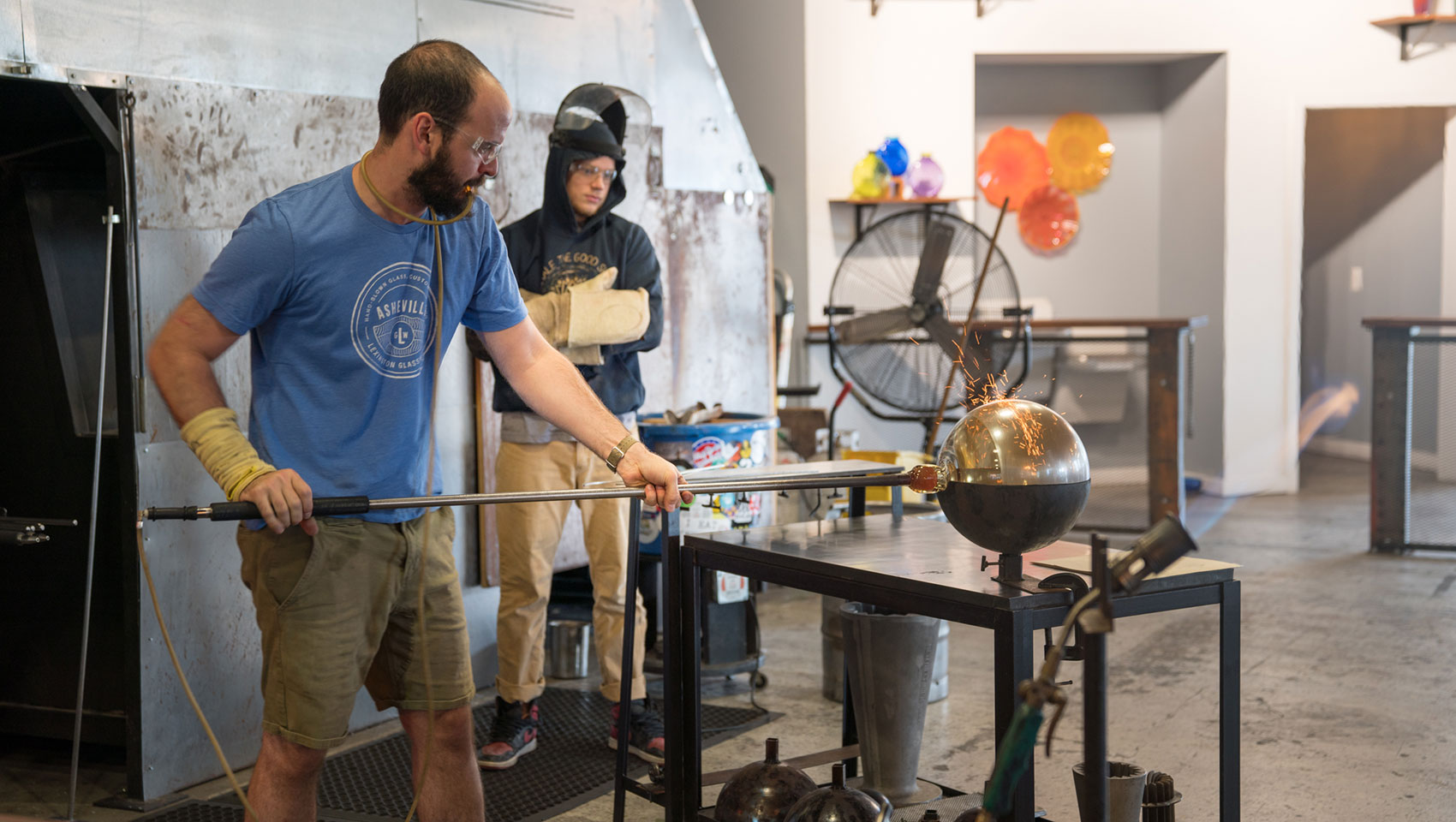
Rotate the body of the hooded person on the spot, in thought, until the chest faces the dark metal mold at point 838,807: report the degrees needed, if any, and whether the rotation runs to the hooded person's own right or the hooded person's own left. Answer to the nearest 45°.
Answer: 0° — they already face it

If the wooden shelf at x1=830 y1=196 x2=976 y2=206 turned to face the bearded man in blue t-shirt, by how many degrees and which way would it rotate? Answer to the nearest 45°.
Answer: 0° — it already faces them

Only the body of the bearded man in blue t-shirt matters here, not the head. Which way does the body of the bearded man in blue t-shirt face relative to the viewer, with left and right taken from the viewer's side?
facing the viewer and to the right of the viewer

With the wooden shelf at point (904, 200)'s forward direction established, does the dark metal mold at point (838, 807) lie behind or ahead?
ahead

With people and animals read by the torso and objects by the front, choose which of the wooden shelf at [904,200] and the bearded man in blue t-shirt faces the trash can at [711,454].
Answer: the wooden shelf

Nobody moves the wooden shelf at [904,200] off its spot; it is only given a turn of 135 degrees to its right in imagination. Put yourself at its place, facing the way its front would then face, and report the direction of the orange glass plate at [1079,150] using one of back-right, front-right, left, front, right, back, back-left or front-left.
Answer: right

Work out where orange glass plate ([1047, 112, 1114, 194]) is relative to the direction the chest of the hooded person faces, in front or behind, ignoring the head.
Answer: behind

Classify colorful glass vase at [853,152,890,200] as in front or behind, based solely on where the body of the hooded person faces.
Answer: behind

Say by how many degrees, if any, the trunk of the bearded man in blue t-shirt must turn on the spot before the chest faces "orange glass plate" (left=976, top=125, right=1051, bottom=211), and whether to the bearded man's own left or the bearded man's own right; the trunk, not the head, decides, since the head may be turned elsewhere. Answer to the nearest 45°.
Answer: approximately 90° to the bearded man's own left

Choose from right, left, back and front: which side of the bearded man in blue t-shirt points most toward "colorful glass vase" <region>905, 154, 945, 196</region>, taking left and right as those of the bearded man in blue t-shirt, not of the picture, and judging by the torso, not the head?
left

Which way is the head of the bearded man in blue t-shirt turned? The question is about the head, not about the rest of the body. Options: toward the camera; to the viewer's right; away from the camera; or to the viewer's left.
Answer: to the viewer's right
